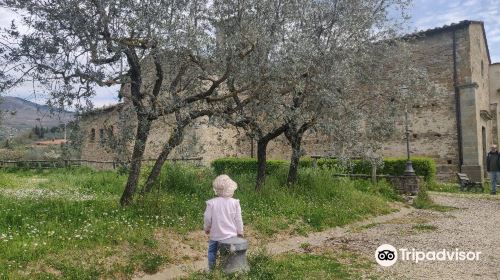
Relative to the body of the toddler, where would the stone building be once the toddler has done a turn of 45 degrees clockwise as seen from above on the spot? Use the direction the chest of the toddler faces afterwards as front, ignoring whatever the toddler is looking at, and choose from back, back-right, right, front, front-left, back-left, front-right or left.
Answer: front

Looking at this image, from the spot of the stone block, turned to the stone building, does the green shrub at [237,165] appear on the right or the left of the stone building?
left

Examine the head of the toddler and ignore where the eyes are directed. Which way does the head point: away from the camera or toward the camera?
away from the camera

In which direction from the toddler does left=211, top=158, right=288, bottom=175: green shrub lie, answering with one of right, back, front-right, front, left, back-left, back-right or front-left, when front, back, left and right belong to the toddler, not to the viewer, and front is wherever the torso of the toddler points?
front

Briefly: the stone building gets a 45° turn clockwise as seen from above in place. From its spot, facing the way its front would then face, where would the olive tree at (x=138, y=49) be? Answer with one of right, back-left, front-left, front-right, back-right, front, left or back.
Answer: front-right

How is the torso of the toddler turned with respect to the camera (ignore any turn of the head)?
away from the camera

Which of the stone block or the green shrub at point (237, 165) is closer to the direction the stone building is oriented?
the stone block

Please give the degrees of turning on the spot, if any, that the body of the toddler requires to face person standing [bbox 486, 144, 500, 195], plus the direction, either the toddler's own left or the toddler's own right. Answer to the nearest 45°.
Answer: approximately 45° to the toddler's own right

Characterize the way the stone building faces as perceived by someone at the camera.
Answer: facing the viewer and to the right of the viewer
